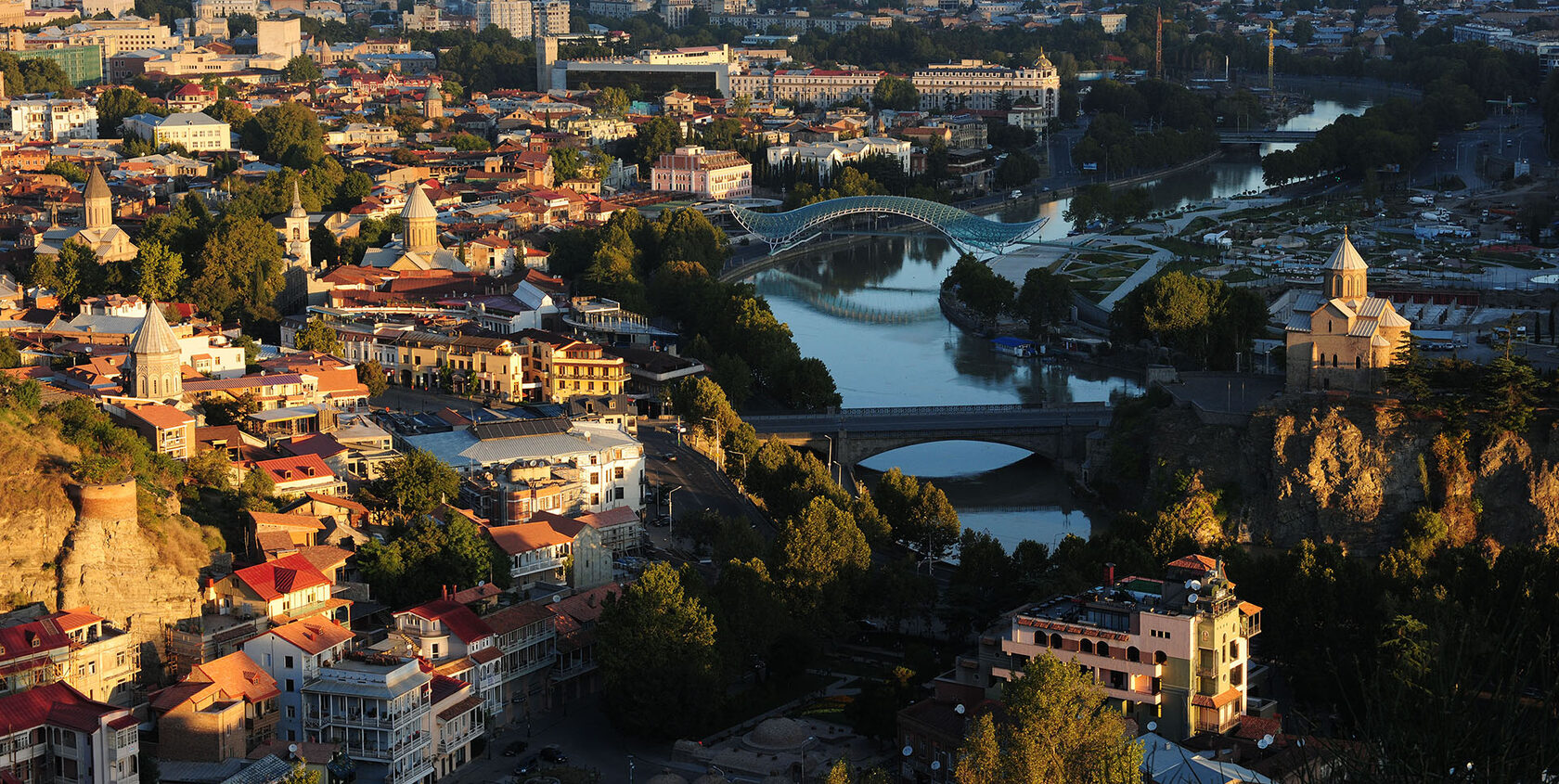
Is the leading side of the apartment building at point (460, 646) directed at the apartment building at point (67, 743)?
no

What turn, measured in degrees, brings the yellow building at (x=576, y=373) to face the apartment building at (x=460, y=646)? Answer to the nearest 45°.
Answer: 0° — it already faces it

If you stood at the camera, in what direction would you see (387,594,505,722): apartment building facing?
facing the viewer and to the right of the viewer

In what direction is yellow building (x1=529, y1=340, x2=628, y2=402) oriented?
toward the camera

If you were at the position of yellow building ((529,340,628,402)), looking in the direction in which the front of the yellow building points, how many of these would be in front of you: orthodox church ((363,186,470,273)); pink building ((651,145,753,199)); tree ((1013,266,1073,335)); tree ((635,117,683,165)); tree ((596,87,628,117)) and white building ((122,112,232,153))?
0

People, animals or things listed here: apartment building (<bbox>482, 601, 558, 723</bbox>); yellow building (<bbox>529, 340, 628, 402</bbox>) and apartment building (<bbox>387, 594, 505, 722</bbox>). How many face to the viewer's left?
0

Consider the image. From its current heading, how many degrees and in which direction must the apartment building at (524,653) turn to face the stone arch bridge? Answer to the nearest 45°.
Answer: approximately 90° to its left

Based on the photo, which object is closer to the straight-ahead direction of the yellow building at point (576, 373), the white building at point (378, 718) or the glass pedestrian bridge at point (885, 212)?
the white building

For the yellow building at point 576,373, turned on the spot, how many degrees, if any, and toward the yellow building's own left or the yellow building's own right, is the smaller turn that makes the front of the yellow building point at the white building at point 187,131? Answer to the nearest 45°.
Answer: approximately 180°

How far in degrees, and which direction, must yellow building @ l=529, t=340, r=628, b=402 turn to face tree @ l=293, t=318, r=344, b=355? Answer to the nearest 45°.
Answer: approximately 135° to its right

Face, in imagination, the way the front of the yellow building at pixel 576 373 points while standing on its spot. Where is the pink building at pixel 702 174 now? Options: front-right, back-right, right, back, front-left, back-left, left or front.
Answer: back

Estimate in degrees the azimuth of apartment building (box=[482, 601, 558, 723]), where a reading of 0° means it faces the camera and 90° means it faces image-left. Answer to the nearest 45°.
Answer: approximately 315°

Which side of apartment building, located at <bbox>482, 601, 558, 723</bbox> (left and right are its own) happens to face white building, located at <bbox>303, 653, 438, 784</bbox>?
right

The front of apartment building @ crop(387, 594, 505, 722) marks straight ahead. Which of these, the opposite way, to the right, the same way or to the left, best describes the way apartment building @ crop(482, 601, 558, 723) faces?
the same way

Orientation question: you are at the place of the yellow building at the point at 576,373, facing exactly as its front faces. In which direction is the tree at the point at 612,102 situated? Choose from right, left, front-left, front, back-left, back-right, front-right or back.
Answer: back

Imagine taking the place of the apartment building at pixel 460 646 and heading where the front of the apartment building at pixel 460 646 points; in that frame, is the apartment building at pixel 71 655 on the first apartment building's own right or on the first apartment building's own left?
on the first apartment building's own right
